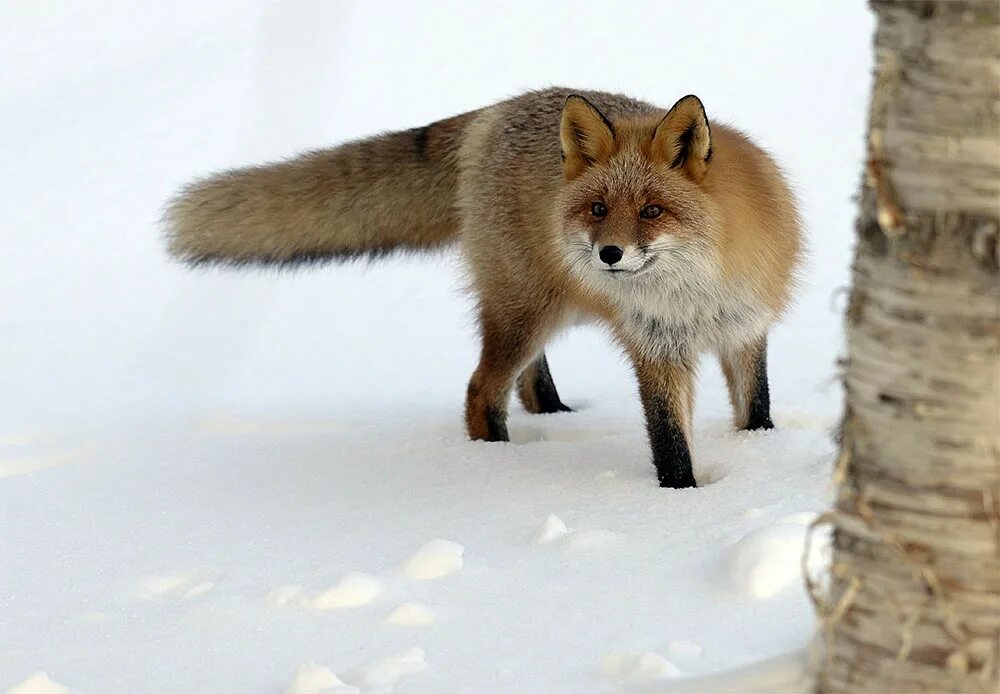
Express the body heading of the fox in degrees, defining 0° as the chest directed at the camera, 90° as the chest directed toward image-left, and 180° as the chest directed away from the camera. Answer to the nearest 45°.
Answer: approximately 315°

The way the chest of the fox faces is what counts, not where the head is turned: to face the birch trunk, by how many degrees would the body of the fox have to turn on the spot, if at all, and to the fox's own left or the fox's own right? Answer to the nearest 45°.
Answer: approximately 45° to the fox's own right
